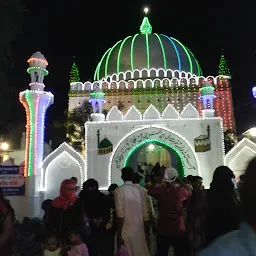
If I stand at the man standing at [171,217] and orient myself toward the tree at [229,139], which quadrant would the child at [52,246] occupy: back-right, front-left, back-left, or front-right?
back-left

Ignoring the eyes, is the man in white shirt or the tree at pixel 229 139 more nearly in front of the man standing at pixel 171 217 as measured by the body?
the tree

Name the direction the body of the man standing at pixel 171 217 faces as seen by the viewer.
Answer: away from the camera

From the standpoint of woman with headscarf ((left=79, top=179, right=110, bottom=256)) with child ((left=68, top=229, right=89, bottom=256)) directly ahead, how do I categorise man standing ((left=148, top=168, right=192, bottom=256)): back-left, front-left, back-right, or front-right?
back-left

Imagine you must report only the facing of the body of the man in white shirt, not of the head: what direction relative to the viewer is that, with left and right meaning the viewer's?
facing away from the viewer

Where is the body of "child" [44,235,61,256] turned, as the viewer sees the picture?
toward the camera
